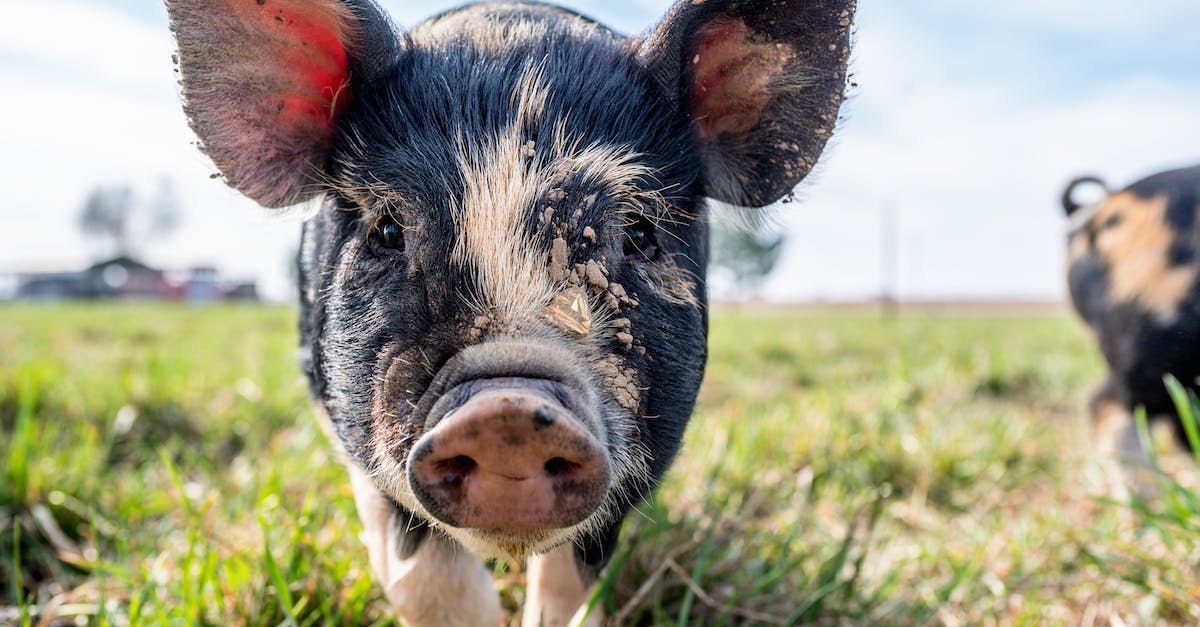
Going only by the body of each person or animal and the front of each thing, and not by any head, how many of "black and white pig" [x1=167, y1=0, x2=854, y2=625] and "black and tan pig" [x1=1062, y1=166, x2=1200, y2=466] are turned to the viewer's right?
1

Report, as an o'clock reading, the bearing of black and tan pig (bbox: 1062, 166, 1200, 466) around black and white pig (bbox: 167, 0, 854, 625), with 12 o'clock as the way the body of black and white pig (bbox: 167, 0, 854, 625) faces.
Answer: black and tan pig (bbox: 1062, 166, 1200, 466) is roughly at 8 o'clock from black and white pig (bbox: 167, 0, 854, 625).

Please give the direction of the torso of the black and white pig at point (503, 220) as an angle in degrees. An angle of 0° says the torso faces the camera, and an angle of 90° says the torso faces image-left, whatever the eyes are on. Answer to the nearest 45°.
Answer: approximately 0°

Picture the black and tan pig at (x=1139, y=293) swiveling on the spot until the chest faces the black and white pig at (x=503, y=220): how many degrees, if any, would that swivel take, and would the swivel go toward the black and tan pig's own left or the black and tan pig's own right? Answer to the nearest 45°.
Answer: approximately 90° to the black and tan pig's own right

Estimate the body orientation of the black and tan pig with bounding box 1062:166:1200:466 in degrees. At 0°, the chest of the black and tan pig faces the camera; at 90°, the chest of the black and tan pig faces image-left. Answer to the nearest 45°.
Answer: approximately 270°
